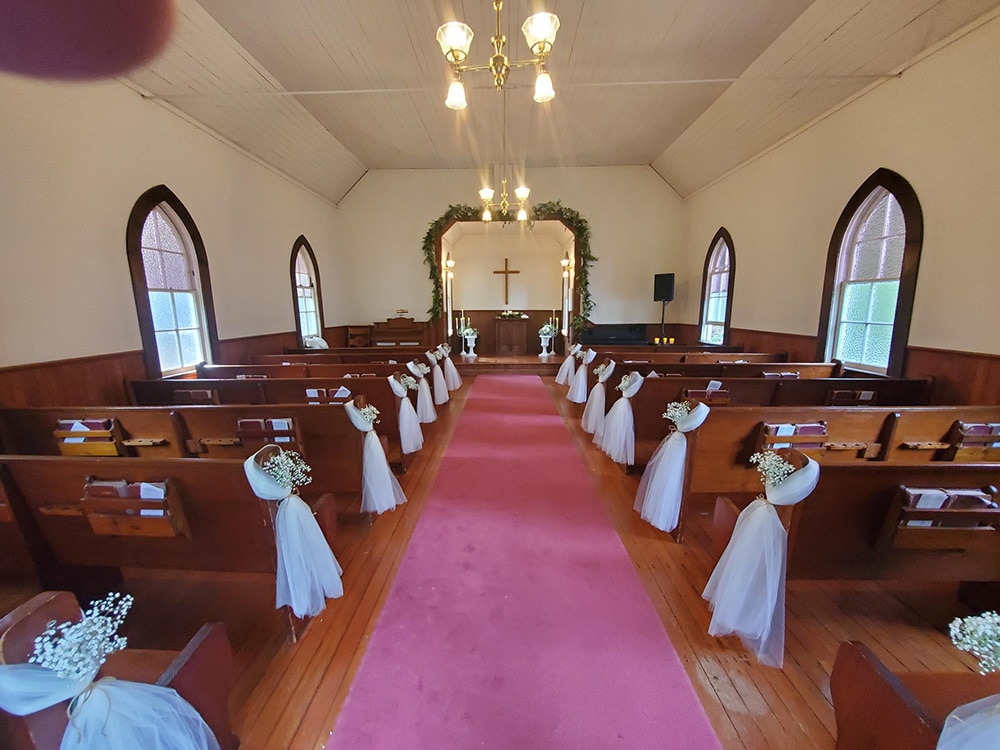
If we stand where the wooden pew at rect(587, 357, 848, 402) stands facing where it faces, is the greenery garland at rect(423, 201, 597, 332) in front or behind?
in front

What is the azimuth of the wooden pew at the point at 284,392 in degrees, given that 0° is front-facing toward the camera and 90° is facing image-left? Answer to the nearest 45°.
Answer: approximately 180°

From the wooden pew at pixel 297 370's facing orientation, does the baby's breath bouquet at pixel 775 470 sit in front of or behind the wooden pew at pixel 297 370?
behind

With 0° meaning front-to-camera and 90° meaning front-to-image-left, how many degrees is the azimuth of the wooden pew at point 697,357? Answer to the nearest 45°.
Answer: approximately 180°

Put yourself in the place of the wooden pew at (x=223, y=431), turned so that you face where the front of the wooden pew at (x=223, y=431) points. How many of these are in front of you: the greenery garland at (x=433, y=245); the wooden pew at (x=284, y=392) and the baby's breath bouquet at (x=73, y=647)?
2

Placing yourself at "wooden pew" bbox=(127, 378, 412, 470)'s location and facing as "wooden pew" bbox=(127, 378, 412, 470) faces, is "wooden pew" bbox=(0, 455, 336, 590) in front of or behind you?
behind

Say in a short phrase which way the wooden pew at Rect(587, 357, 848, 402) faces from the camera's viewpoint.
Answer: facing away from the viewer

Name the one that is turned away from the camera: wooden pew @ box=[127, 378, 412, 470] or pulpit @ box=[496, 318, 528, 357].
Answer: the wooden pew

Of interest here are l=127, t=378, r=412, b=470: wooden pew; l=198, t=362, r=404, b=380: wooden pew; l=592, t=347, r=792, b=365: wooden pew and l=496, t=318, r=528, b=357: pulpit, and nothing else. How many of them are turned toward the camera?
1

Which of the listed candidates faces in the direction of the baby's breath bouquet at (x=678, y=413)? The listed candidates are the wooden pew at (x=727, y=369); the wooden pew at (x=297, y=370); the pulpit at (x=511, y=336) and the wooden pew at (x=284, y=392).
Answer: the pulpit

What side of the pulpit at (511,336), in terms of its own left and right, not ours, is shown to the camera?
front

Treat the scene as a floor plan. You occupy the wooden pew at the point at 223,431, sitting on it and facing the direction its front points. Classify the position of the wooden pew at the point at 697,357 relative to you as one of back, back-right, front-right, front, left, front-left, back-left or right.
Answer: front-right

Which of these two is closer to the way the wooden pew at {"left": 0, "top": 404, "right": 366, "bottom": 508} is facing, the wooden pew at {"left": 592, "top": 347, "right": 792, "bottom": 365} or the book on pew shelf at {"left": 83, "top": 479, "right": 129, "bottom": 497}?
the wooden pew
